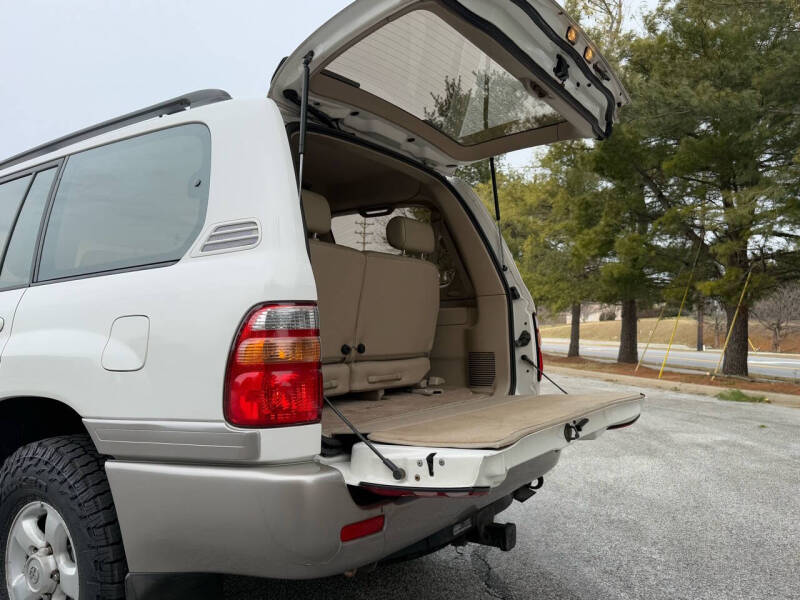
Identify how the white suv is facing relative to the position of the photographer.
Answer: facing away from the viewer and to the left of the viewer

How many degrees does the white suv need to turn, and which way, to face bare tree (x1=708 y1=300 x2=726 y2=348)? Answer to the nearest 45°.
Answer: approximately 90° to its right

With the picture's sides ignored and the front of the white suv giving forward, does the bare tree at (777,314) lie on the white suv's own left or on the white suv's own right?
on the white suv's own right
